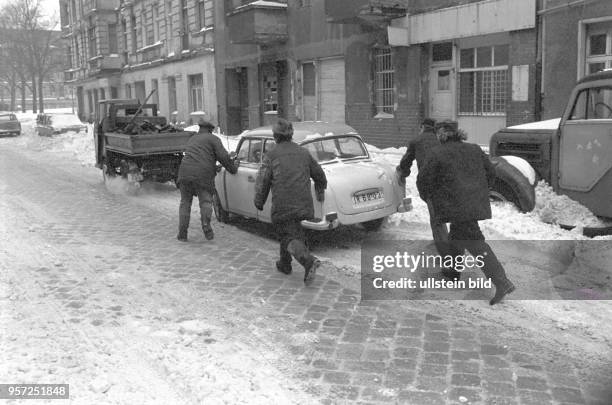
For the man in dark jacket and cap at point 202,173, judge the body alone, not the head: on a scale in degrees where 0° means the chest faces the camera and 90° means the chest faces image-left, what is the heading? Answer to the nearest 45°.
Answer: approximately 225°

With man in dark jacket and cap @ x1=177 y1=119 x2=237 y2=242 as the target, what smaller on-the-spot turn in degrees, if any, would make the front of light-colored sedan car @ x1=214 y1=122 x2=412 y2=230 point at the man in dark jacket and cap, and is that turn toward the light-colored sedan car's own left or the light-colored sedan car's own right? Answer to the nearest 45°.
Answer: approximately 45° to the light-colored sedan car's own left

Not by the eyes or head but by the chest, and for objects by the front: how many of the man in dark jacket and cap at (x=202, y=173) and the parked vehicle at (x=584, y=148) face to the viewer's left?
1

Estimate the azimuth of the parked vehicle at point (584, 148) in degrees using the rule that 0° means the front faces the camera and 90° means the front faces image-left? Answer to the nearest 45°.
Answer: approximately 90°

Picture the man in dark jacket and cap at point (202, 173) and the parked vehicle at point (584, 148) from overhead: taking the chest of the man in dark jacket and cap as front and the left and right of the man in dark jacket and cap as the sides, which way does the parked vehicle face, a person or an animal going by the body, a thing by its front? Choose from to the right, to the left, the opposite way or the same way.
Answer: to the left

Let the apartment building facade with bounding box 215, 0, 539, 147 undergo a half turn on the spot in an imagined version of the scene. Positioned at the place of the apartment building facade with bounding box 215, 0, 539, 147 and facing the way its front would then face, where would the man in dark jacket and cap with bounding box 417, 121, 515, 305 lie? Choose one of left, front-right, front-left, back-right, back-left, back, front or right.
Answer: back-right

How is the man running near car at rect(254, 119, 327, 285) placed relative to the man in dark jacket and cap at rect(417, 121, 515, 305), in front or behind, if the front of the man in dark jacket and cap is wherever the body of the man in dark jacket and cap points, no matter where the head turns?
in front

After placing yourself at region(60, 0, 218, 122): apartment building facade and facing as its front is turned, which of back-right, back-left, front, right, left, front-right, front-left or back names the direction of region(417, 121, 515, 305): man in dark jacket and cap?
front-left

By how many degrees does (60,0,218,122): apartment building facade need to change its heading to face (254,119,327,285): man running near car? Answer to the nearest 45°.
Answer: approximately 45° to its left
